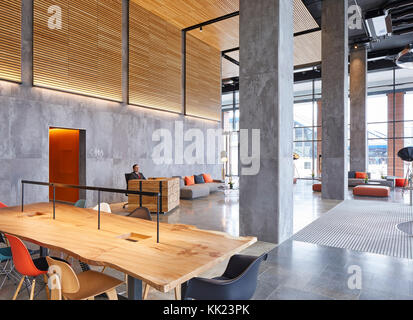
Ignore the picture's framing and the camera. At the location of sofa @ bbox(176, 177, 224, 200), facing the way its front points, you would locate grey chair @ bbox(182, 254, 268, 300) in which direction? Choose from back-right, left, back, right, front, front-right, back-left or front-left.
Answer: front-right

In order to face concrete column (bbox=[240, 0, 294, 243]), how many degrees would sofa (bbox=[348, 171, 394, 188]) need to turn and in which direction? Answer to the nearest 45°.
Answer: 0° — it already faces it

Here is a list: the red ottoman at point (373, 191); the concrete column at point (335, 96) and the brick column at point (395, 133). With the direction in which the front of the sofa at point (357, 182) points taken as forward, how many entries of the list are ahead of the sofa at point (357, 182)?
2

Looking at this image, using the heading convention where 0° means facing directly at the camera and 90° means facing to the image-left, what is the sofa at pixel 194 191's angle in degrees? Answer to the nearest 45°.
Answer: approximately 315°

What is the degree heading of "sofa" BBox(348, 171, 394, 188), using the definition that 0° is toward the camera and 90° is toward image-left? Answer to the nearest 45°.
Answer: approximately 0°

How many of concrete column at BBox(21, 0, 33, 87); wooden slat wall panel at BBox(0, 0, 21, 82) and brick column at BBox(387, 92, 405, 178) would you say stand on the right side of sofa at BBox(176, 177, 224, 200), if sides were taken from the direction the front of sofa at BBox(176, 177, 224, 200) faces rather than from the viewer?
2
